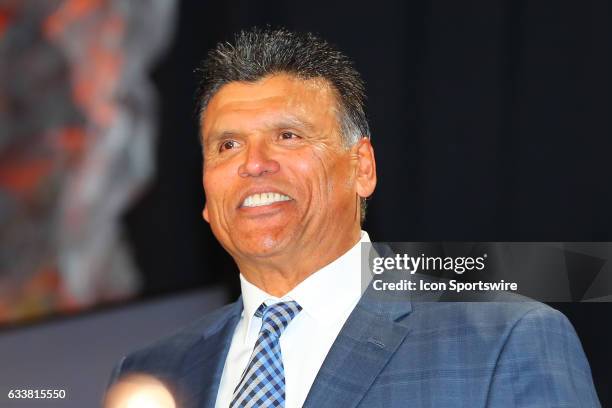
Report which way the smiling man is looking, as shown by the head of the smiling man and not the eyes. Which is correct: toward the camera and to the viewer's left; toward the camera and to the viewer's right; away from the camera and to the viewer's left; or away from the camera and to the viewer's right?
toward the camera and to the viewer's left

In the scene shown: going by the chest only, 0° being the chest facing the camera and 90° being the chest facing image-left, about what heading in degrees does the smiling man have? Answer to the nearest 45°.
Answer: approximately 45°
